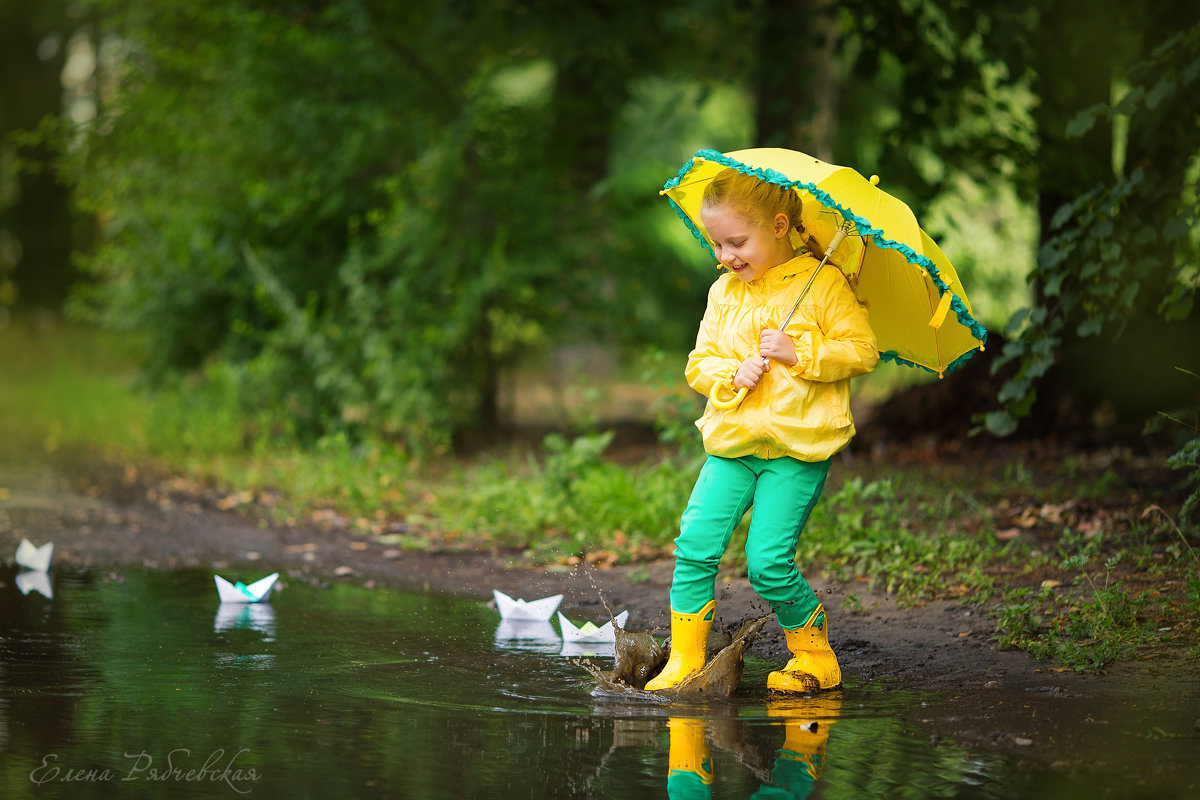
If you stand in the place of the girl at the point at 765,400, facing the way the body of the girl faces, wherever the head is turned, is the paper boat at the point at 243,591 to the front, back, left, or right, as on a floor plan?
right

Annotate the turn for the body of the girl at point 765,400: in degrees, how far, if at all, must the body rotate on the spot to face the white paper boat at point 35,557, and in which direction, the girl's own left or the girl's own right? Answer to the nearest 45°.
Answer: approximately 90° to the girl's own right

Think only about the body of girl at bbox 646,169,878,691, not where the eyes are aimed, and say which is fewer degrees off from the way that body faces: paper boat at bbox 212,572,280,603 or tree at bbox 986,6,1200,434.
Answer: the paper boat

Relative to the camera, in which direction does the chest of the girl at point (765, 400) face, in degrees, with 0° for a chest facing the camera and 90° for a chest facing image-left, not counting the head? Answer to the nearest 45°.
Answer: approximately 45°

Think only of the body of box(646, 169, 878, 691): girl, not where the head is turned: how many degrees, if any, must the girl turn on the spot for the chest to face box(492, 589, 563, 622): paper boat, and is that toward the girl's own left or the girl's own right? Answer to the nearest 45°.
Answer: approximately 90° to the girl's own right

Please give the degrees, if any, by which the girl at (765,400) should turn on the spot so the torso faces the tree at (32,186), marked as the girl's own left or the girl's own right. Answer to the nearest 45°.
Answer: approximately 90° to the girl's own right

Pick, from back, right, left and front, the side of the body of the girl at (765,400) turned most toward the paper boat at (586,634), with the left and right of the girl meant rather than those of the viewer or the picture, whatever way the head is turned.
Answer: right

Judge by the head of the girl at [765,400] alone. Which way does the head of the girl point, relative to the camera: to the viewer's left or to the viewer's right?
to the viewer's left

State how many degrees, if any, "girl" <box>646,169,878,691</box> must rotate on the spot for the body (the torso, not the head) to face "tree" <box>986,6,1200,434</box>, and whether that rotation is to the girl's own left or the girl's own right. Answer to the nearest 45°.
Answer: approximately 180°
